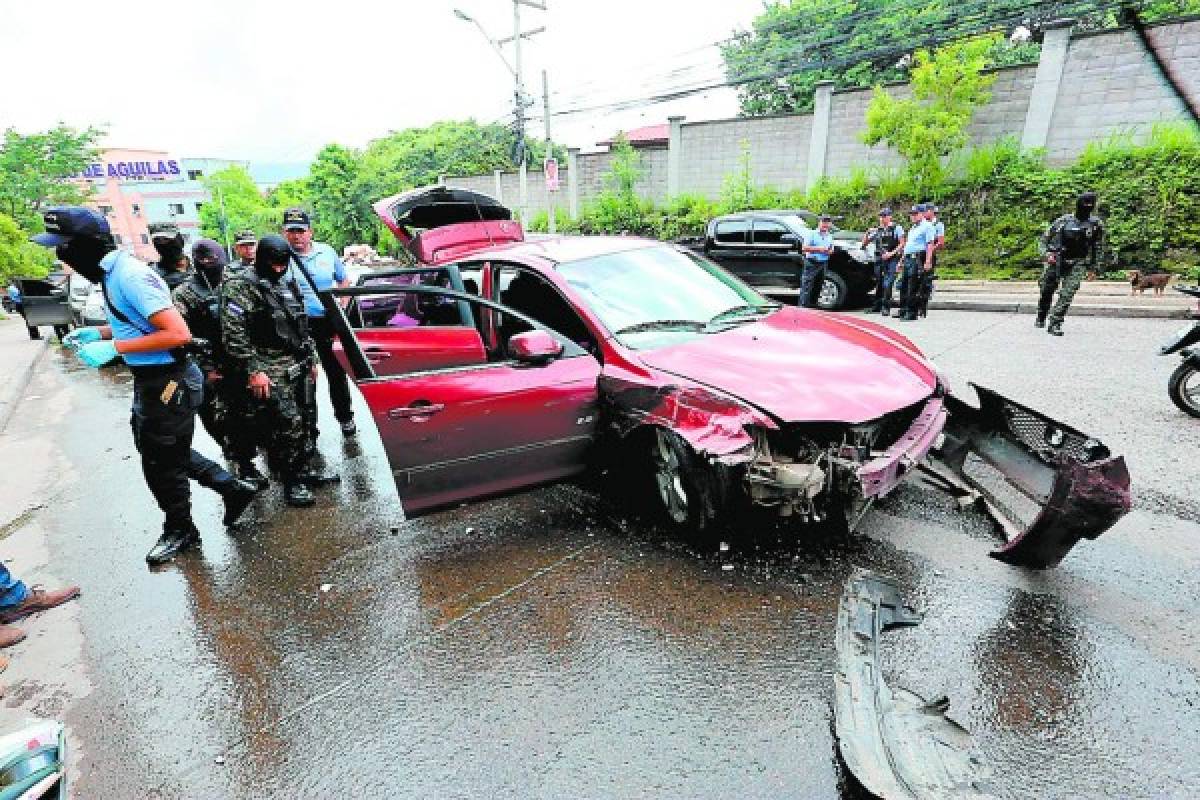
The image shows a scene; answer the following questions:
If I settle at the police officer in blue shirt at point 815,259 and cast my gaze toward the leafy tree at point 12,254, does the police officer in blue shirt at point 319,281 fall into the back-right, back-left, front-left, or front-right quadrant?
front-left

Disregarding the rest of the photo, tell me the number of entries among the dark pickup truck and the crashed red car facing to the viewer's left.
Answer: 0

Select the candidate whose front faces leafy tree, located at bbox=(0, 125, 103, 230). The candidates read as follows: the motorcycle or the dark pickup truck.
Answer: the motorcycle

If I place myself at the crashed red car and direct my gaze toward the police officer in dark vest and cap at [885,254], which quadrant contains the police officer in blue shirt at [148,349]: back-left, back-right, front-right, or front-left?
back-left

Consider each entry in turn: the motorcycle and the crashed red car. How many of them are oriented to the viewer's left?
1

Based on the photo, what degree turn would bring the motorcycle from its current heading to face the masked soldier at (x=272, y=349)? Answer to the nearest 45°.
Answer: approximately 45° to its left

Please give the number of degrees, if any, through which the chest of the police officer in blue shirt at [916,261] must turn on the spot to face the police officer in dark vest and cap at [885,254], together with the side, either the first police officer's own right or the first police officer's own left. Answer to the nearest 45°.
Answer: approximately 90° to the first police officer's own right

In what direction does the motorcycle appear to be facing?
to the viewer's left

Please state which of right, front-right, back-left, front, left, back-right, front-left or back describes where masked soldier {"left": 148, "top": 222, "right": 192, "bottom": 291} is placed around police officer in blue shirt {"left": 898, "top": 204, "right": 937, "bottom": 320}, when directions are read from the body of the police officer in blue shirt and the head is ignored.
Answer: front

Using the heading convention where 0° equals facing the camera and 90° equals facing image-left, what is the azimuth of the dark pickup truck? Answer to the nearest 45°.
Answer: approximately 315°

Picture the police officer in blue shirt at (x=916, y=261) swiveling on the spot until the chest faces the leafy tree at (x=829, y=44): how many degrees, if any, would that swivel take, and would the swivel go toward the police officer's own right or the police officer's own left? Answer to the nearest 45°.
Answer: approximately 135° to the police officer's own right

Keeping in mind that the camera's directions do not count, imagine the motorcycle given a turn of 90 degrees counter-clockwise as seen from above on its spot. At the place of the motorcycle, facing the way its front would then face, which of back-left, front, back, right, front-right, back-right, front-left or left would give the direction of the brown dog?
back

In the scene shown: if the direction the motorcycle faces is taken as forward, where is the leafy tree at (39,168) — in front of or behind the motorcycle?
in front

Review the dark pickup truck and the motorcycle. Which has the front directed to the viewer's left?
the motorcycle

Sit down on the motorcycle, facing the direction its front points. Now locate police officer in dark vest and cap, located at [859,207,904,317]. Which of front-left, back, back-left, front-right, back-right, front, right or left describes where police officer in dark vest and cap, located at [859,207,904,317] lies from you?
front-right

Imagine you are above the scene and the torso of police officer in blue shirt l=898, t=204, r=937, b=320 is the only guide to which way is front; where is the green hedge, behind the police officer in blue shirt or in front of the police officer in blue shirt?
behind

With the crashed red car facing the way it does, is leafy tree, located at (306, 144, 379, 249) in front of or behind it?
behind

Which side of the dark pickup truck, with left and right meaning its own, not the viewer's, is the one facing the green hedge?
left

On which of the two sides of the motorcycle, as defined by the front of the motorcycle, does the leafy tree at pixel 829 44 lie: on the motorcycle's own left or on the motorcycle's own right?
on the motorcycle's own right

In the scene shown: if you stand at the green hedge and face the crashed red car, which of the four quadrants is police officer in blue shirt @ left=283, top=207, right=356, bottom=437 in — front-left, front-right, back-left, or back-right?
front-right

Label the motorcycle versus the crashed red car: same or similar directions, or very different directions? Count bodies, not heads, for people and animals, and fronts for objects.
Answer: very different directions

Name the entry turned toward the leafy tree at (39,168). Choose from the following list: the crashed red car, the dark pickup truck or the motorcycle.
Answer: the motorcycle

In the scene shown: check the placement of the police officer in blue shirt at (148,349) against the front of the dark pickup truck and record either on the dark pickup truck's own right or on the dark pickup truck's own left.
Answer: on the dark pickup truck's own right
